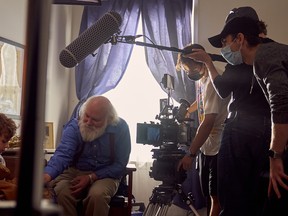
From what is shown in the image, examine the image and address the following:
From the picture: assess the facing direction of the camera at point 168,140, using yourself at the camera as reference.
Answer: facing to the left of the viewer

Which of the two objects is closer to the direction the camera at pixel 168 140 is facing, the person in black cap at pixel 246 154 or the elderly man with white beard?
the elderly man with white beard

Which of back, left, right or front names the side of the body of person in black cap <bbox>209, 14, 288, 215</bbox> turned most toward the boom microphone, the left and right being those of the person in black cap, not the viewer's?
front

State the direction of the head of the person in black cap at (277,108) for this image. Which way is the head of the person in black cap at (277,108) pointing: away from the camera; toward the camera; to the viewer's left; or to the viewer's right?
to the viewer's left

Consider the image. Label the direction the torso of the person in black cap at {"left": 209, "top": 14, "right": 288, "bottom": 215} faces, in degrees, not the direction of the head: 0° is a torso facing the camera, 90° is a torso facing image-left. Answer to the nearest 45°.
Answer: approximately 90°

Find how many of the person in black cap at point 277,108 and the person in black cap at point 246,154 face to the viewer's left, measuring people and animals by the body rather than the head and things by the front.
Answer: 2

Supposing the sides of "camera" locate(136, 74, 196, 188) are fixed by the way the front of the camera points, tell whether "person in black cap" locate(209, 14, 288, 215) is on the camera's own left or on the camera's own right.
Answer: on the camera's own left

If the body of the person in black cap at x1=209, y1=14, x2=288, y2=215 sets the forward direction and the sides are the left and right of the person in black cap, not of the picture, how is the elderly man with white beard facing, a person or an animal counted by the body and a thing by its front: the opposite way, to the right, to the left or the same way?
to the left

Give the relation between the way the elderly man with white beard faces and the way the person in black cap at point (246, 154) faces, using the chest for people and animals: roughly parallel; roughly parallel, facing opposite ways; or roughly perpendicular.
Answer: roughly perpendicular

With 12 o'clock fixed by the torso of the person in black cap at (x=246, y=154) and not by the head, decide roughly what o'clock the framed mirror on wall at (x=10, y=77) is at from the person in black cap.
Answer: The framed mirror on wall is roughly at 1 o'clock from the person in black cap.

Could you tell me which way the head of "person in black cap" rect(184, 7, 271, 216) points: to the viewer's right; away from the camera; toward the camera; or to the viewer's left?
to the viewer's left

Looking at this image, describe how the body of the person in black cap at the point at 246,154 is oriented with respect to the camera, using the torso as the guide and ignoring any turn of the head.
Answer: to the viewer's left
